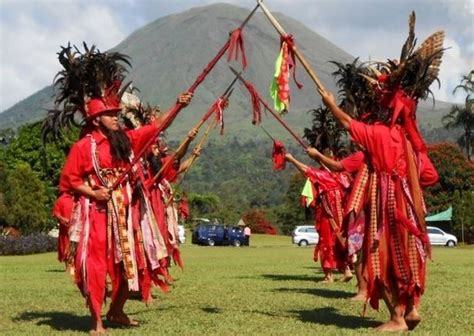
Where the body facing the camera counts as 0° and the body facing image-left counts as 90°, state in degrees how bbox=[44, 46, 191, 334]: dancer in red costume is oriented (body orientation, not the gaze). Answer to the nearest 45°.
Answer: approximately 315°

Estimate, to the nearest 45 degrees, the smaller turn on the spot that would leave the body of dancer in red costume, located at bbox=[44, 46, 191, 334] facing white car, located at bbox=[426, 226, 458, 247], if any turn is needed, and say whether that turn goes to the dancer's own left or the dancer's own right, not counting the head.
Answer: approximately 90° to the dancer's own left

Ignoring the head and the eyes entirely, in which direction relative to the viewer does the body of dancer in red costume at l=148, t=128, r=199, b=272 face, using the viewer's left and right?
facing the viewer and to the right of the viewer

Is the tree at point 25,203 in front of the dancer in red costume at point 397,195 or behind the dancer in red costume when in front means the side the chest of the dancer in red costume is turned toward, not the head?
in front

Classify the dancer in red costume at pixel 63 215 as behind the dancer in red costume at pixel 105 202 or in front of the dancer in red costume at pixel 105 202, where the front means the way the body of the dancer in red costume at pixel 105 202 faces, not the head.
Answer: behind

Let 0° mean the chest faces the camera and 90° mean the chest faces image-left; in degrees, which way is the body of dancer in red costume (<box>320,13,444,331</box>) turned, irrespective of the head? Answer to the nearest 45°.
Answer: approximately 135°
